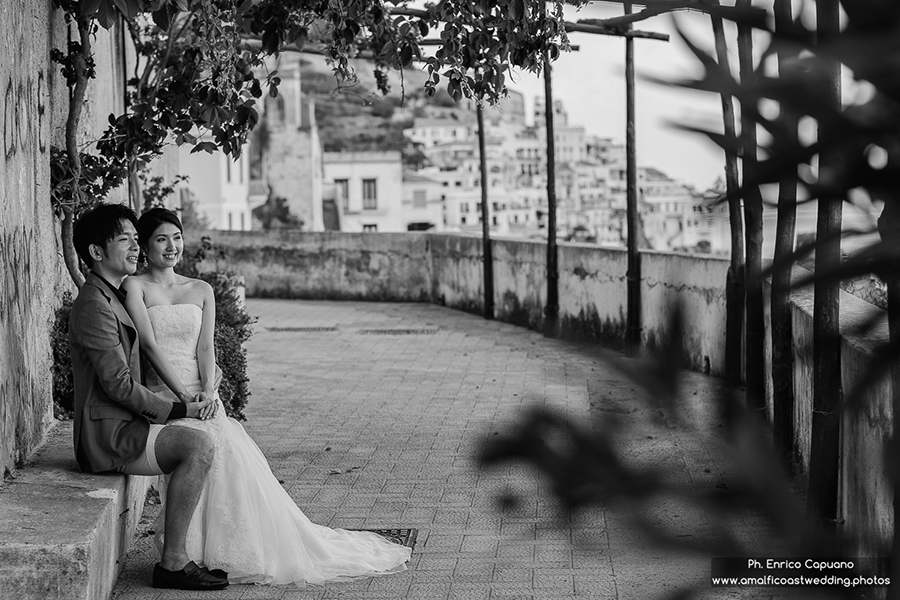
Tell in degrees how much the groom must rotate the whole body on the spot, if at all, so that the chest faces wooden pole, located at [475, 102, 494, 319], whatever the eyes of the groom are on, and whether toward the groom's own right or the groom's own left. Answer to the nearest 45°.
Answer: approximately 45° to the groom's own left

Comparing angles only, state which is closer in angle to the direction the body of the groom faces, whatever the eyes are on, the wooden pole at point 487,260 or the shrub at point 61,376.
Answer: the wooden pole

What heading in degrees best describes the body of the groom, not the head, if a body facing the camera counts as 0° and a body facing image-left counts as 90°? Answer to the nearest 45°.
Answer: approximately 270°

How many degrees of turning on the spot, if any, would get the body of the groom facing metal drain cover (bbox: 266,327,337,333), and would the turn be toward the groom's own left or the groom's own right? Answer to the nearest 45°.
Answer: approximately 90° to the groom's own left

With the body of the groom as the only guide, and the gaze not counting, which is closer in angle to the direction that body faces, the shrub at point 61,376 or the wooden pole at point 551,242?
the wooden pole

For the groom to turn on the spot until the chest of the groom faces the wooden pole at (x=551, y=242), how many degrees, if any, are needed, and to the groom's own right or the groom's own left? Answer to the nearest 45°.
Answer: approximately 45° to the groom's own left

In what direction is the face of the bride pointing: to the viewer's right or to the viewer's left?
to the viewer's right
